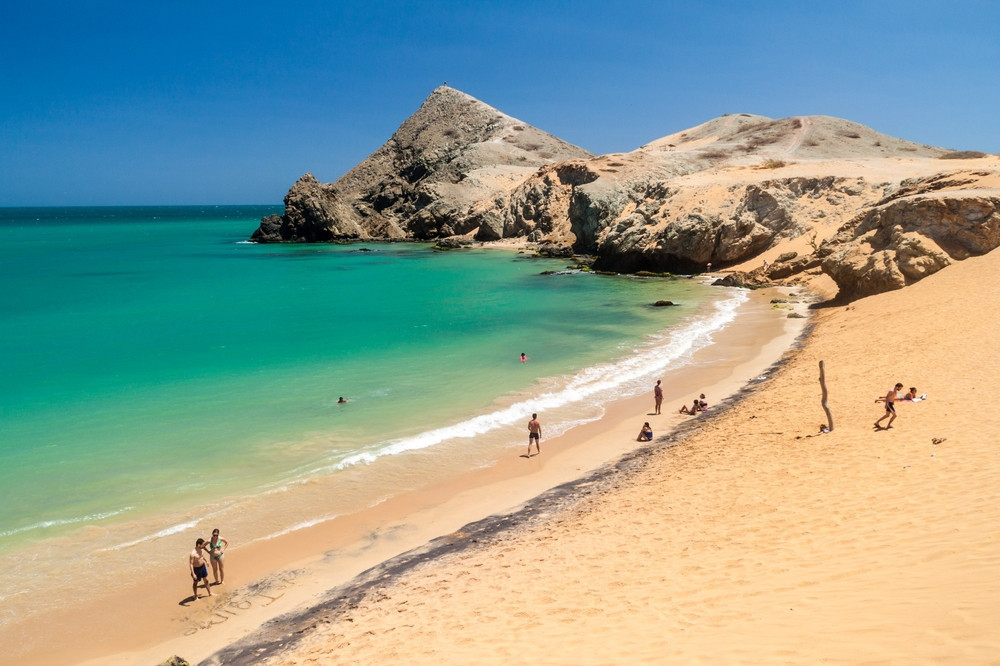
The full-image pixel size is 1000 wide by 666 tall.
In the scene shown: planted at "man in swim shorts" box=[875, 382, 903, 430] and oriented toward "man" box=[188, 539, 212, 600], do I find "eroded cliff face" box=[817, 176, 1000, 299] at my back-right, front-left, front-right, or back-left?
back-right

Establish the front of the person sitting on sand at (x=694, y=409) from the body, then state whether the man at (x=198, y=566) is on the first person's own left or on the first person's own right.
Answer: on the first person's own left

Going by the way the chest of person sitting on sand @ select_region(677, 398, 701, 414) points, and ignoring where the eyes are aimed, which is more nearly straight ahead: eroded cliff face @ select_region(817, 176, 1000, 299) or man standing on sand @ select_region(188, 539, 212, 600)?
the man standing on sand

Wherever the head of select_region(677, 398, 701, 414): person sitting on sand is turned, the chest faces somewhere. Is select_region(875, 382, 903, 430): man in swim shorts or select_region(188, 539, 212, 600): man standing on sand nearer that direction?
the man standing on sand

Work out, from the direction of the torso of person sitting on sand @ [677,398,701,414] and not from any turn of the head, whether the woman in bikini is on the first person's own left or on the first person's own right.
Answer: on the first person's own left

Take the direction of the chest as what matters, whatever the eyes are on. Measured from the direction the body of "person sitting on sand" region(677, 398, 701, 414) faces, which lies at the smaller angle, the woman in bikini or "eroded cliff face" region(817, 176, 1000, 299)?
the woman in bikini

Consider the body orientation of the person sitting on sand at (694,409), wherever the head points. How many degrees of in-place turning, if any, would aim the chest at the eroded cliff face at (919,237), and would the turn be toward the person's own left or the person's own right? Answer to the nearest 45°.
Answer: approximately 135° to the person's own right

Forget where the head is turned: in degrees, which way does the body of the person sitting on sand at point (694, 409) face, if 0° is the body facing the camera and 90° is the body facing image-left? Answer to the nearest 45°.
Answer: approximately 90°

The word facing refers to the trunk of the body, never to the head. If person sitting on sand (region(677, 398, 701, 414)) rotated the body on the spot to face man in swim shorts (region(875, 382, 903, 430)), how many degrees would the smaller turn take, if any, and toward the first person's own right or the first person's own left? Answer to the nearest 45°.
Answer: approximately 135° to the first person's own left

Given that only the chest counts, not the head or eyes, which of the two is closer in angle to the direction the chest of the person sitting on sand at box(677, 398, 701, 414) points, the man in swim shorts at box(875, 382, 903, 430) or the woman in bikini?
the woman in bikini

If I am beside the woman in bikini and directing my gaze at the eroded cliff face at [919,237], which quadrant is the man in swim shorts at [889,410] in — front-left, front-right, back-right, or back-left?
front-right

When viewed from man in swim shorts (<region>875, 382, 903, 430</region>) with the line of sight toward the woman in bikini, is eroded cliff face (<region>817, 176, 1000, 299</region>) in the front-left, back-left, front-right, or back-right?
back-right
